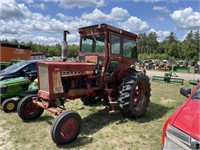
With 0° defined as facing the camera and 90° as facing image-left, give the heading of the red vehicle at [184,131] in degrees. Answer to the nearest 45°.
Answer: approximately 45°

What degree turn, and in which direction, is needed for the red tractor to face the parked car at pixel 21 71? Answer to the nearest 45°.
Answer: approximately 90° to its right

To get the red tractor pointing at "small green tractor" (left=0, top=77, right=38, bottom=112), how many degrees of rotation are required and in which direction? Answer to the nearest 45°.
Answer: approximately 90° to its right

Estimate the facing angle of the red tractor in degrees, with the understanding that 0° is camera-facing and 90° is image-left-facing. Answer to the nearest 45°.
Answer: approximately 45°

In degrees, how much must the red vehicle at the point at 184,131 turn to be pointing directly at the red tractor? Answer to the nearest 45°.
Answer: approximately 90° to its right

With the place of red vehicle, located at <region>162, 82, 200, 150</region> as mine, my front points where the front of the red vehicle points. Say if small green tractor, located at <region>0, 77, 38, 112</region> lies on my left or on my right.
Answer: on my right

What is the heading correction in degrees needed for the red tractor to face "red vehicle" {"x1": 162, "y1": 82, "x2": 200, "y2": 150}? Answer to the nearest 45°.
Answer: approximately 45° to its left
